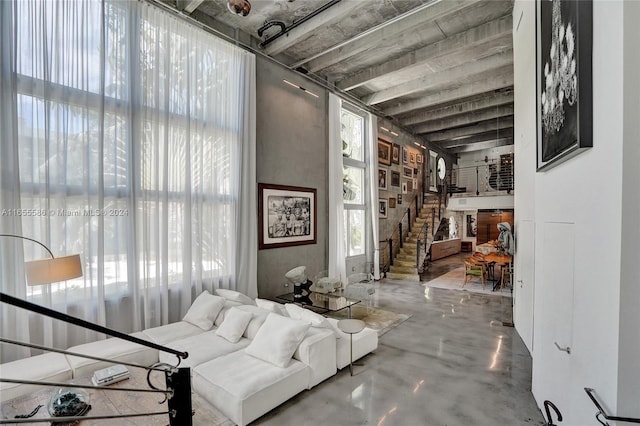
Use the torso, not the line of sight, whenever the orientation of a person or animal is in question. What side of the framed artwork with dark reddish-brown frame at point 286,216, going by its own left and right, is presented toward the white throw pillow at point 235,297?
right

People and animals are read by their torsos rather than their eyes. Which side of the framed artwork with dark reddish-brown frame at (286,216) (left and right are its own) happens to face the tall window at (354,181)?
left

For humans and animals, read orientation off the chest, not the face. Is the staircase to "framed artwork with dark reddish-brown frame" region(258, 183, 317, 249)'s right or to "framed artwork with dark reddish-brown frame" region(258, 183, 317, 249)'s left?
on its left

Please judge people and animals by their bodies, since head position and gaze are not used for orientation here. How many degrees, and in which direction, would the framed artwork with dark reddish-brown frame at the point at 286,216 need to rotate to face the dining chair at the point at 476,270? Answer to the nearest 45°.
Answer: approximately 45° to its left

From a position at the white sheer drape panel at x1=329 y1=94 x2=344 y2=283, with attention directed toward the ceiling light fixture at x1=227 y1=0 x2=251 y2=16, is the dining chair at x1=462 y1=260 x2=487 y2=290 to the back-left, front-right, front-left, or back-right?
back-left

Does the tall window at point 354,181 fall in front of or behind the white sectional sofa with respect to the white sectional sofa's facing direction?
behind

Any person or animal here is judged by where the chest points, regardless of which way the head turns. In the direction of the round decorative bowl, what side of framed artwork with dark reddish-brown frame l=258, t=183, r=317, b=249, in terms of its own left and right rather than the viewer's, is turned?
right

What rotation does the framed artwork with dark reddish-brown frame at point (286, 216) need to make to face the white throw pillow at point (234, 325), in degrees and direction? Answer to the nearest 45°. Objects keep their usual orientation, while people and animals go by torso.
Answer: approximately 45° to its right

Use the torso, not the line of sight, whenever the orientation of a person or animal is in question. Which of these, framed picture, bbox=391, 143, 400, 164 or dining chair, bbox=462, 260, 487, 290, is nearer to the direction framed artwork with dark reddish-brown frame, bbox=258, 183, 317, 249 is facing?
the dining chair
